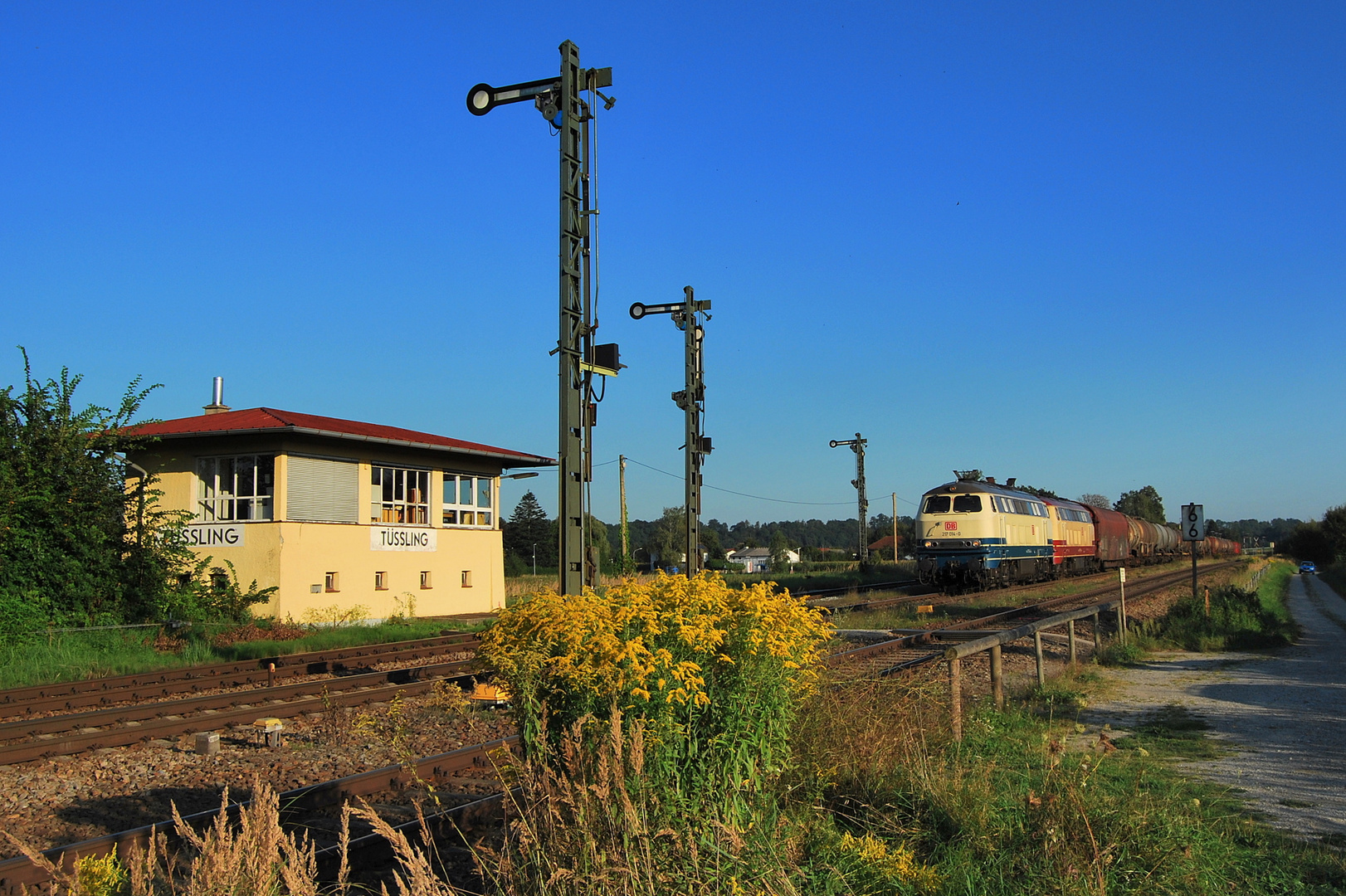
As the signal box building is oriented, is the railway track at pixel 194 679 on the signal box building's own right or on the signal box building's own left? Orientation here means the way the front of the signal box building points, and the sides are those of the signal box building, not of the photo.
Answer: on the signal box building's own right

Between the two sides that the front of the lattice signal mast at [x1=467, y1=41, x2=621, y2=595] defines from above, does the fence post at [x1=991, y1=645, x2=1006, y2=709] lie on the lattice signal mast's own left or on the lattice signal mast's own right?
on the lattice signal mast's own right

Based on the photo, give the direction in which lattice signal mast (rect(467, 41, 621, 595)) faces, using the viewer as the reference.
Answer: facing away from the viewer and to the right of the viewer

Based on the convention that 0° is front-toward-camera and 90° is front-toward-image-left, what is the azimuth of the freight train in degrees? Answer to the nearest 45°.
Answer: approximately 45°

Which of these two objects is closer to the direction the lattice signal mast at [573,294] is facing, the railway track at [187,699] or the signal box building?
the signal box building
